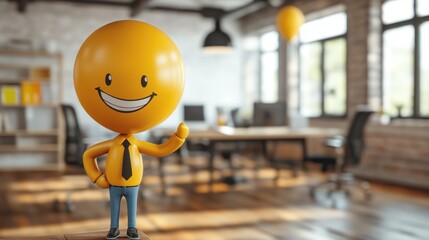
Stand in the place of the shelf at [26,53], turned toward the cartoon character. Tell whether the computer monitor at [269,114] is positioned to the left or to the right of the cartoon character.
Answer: left

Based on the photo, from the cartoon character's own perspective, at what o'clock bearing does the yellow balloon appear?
The yellow balloon is roughly at 7 o'clock from the cartoon character.

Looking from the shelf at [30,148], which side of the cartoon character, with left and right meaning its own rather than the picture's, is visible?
back

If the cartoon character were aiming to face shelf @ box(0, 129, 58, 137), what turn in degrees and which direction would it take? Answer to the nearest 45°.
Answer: approximately 180°

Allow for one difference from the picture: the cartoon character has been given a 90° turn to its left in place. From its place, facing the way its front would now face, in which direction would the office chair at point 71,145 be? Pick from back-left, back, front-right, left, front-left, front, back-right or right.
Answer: left

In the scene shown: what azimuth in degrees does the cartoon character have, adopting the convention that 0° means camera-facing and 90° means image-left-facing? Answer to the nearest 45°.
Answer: approximately 0°

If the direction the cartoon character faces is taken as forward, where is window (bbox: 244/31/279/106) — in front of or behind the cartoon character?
behind
